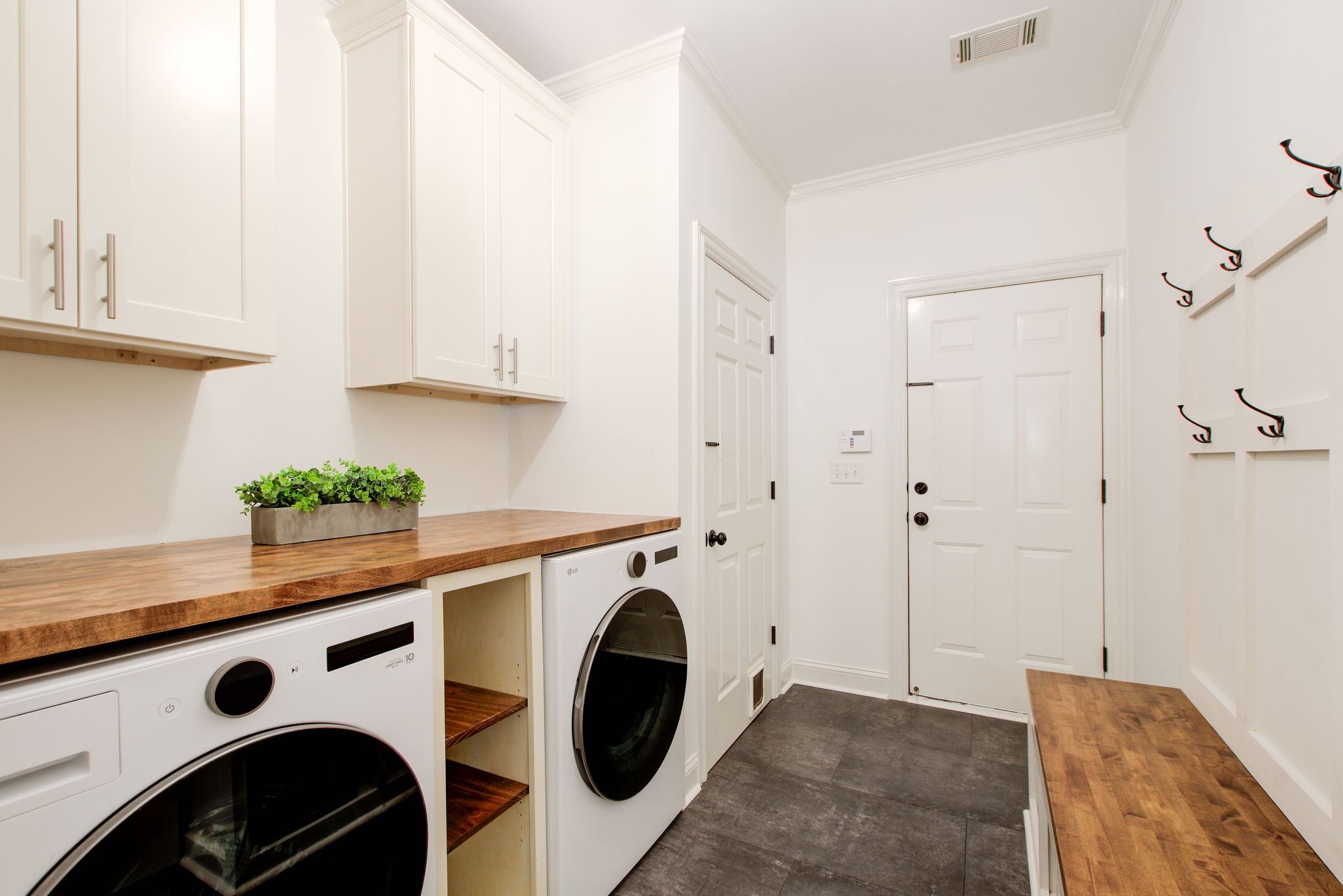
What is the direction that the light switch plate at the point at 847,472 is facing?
toward the camera

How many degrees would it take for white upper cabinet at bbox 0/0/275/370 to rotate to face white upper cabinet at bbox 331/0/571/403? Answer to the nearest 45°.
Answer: approximately 45° to its left

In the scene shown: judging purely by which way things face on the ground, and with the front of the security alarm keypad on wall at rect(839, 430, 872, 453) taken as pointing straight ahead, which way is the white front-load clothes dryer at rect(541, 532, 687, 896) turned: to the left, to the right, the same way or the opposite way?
to the left

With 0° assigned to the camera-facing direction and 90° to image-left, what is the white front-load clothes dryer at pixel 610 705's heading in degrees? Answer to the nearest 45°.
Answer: approximately 315°

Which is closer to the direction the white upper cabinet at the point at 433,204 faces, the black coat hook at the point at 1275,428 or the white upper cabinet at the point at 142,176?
the black coat hook

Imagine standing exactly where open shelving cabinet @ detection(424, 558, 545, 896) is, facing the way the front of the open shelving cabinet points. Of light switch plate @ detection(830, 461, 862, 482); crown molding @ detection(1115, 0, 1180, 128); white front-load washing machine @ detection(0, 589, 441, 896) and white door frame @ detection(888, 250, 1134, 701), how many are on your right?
1

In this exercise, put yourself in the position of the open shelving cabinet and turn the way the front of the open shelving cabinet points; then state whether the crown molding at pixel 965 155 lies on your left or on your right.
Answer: on your left

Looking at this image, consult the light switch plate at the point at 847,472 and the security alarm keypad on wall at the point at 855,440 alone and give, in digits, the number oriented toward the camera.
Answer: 2

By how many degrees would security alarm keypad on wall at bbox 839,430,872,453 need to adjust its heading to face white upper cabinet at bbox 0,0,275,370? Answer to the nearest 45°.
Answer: approximately 45° to its right

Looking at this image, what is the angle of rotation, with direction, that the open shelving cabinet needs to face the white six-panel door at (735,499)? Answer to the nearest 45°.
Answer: approximately 90° to its left

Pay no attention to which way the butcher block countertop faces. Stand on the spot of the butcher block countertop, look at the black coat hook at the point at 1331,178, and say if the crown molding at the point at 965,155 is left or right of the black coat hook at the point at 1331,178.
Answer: left
